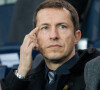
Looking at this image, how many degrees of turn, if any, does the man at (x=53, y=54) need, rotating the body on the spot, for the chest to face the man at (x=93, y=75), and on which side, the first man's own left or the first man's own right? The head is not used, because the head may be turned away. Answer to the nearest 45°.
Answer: approximately 45° to the first man's own left

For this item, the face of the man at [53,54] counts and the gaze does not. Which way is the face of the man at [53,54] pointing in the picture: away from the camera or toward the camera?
toward the camera

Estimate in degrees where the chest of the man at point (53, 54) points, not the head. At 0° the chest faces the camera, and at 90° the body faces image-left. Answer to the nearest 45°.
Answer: approximately 45°
